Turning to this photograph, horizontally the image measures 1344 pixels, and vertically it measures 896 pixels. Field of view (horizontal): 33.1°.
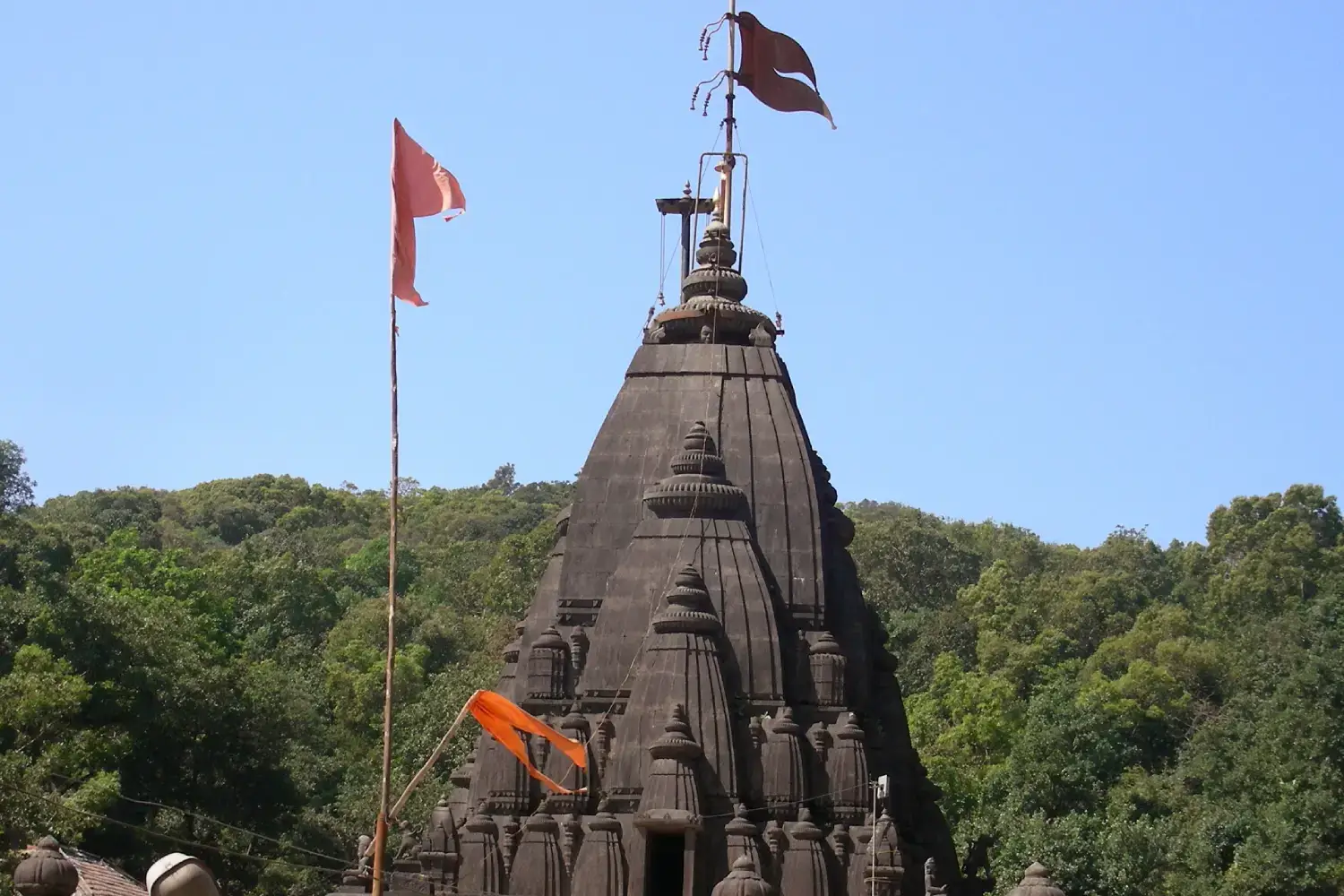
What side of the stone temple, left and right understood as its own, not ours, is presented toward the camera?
front

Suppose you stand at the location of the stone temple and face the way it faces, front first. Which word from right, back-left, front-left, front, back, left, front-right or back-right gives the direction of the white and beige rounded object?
front

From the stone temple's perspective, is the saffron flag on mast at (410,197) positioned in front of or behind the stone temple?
in front
